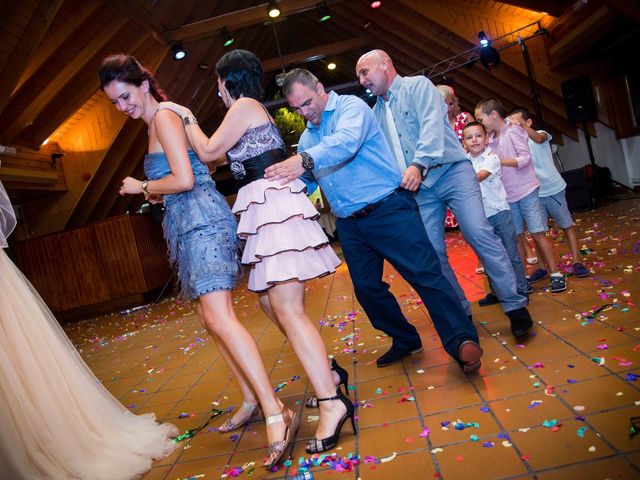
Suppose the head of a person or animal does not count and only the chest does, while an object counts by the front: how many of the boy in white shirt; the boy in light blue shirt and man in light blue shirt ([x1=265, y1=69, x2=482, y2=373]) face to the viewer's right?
0

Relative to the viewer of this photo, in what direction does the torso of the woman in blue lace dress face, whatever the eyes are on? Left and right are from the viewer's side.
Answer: facing the viewer and to the left of the viewer

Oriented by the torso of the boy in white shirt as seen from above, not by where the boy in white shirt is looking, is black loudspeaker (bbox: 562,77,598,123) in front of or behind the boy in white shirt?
behind

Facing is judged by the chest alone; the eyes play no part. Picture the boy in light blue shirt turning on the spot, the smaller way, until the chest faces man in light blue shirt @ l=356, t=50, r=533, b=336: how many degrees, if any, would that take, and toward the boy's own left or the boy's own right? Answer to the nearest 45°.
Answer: approximately 45° to the boy's own left

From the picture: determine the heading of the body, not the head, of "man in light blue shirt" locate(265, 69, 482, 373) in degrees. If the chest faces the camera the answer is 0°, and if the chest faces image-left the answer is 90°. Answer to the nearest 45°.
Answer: approximately 45°

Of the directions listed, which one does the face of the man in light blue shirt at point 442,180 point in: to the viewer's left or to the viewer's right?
to the viewer's left

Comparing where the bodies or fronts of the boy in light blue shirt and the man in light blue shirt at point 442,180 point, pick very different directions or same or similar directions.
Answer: same or similar directions

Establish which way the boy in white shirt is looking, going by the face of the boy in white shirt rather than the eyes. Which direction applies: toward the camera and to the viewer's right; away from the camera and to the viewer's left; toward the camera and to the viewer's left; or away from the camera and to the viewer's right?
toward the camera and to the viewer's left

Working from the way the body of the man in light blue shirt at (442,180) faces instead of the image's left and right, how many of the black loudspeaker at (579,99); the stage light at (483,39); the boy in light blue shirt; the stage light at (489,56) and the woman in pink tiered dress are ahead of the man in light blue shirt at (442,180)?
1

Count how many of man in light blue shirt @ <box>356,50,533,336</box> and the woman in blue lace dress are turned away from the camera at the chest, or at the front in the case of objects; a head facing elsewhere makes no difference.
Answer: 0

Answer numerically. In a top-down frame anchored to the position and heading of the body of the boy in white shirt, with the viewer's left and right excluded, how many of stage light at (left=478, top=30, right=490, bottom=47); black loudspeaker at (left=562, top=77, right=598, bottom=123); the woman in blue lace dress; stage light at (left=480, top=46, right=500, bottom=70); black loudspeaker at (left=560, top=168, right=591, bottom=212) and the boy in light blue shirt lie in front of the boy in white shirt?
1

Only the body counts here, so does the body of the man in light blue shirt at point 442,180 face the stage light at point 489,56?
no

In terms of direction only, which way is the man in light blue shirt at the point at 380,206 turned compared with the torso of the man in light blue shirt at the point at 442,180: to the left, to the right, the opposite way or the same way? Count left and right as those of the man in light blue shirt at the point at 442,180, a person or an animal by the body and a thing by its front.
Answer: the same way

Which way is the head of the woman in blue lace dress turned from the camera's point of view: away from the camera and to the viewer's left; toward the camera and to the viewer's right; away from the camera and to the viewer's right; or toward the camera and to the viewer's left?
toward the camera and to the viewer's left

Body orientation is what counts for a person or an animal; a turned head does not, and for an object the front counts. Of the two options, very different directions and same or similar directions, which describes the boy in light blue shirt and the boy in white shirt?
same or similar directions

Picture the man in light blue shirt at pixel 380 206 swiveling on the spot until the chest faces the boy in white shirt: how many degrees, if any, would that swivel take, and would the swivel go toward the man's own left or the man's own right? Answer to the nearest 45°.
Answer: approximately 180°

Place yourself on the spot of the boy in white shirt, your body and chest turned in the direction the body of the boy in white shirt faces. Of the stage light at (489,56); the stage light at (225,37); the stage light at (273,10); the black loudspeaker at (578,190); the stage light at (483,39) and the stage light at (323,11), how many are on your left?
0
